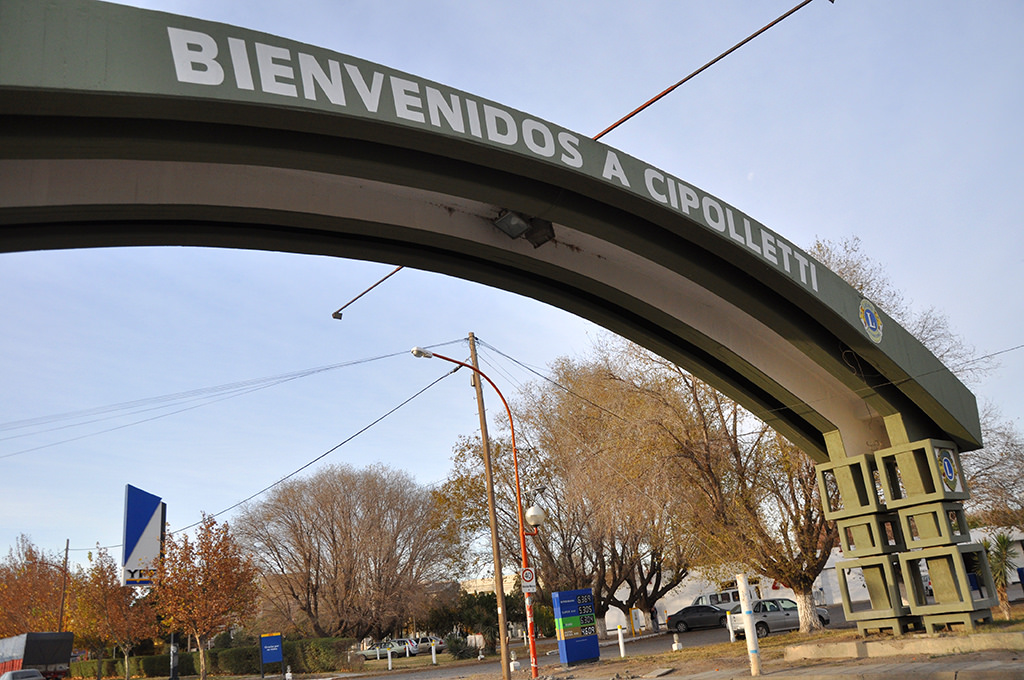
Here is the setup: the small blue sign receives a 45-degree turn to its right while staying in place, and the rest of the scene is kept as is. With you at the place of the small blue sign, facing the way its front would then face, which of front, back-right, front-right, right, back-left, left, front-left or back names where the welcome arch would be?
front-left

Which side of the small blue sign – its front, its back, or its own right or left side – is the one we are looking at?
front

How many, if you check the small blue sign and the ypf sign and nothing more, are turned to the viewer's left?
0

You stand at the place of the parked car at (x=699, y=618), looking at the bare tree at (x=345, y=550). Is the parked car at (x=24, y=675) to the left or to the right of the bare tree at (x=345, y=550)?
left

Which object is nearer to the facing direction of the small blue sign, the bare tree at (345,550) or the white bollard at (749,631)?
the white bollard

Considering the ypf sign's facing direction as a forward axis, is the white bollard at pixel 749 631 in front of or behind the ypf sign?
in front

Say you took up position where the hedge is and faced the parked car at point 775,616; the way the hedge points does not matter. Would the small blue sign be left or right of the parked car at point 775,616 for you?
right

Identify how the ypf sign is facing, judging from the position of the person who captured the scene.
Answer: facing the viewer and to the right of the viewer
